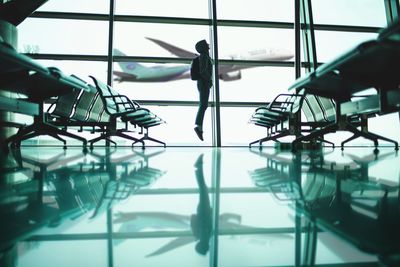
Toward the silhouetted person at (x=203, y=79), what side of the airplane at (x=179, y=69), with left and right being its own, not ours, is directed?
right

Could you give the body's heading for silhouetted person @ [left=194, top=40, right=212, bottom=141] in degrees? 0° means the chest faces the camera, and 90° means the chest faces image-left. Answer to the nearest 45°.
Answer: approximately 270°

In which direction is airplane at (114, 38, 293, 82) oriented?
to the viewer's right

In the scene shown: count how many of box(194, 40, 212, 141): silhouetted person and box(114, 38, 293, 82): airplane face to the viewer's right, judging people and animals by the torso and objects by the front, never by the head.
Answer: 2

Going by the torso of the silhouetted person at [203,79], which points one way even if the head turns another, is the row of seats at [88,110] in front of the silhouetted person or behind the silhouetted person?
behind

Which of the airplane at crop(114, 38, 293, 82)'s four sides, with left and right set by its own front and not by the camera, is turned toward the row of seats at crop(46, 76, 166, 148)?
right
